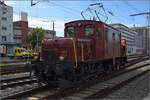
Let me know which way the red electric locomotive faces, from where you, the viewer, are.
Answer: facing the viewer and to the left of the viewer
